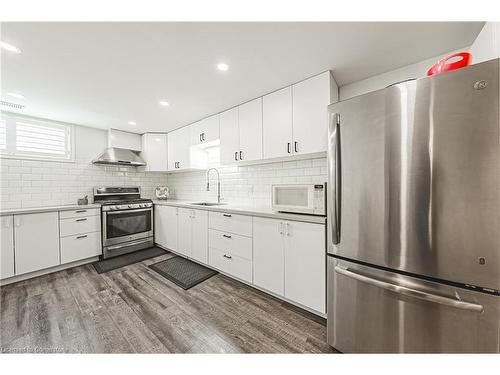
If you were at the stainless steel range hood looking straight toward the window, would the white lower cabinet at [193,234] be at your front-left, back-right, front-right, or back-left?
back-left

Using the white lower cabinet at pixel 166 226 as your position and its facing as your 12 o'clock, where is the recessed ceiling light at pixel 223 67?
The recessed ceiling light is roughly at 10 o'clock from the white lower cabinet.

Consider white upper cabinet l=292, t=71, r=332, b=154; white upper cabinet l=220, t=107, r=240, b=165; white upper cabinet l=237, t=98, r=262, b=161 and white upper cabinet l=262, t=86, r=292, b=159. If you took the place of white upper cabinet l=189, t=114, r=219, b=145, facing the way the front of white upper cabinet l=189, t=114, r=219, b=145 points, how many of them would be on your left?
4

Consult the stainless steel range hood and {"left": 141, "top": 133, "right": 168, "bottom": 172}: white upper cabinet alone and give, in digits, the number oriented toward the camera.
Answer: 2

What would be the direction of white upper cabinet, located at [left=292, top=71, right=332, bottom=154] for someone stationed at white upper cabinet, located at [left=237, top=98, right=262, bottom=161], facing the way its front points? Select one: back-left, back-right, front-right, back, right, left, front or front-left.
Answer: left

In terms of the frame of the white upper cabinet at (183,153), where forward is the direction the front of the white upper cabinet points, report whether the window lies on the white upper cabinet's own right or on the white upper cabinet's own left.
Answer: on the white upper cabinet's own right

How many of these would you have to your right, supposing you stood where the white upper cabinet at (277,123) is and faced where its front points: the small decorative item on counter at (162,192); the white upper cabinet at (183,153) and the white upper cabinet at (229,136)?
3

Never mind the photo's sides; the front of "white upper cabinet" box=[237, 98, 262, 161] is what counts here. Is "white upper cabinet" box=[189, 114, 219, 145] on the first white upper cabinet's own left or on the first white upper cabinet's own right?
on the first white upper cabinet's own right

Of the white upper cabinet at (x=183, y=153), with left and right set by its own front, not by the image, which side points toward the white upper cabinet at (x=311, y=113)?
left

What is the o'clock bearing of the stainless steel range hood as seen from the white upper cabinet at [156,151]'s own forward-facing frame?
The stainless steel range hood is roughly at 3 o'clock from the white upper cabinet.

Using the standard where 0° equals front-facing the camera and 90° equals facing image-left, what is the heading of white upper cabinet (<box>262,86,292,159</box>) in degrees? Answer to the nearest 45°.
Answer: approximately 45°

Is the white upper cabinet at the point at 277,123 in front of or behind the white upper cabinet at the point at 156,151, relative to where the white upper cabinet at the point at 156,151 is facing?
in front

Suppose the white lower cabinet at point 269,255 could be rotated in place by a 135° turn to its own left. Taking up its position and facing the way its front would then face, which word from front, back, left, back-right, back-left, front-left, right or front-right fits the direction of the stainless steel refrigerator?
front-right

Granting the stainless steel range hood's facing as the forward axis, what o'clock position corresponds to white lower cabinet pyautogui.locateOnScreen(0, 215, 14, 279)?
The white lower cabinet is roughly at 2 o'clock from the stainless steel range hood.

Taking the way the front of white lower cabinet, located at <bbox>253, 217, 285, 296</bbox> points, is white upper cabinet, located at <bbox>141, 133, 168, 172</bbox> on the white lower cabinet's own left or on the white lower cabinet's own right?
on the white lower cabinet's own right

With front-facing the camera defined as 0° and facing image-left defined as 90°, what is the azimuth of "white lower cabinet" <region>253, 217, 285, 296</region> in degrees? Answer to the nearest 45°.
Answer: approximately 45°
